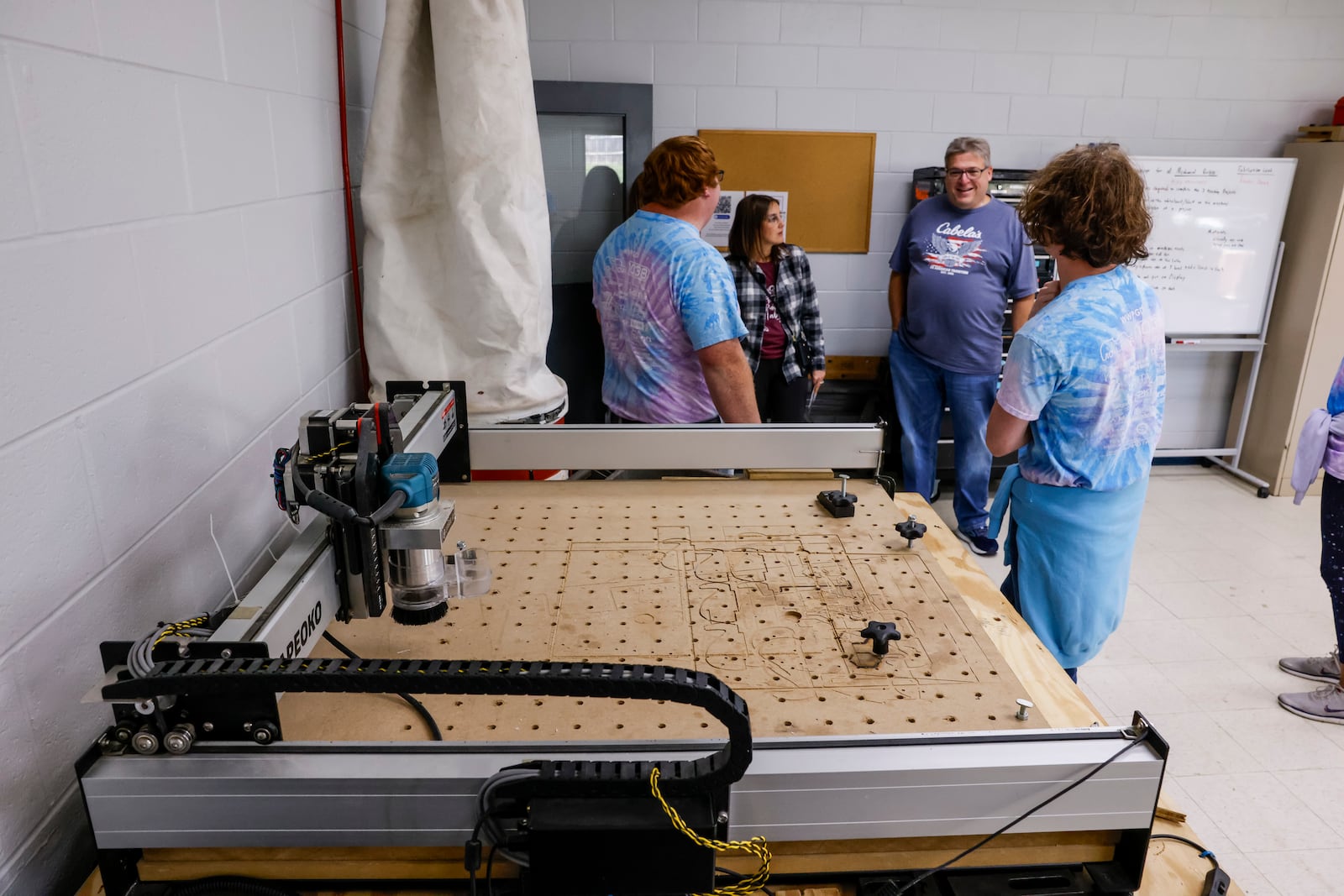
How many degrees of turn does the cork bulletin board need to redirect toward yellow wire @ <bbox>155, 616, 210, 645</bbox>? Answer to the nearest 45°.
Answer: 0° — it already faces it

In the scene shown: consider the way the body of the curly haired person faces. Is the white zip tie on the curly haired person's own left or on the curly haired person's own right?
on the curly haired person's own left

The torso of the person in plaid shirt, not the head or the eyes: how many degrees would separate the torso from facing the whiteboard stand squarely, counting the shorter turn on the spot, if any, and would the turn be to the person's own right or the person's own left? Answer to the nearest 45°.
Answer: approximately 90° to the person's own left

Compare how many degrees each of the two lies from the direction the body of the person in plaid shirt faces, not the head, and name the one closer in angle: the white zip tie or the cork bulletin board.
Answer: the white zip tie

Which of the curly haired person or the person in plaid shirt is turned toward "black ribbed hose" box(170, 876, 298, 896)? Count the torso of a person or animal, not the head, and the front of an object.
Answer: the person in plaid shirt

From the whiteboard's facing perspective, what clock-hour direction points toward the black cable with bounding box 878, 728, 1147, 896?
The black cable is roughly at 12 o'clock from the whiteboard.

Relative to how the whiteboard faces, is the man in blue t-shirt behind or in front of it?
in front

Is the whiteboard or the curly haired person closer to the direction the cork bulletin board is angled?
the curly haired person

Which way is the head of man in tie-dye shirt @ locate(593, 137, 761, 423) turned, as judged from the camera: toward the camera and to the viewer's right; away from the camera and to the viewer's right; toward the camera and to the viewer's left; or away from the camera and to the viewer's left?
away from the camera and to the viewer's right

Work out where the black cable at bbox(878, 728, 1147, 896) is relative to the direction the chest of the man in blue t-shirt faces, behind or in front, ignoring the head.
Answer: in front

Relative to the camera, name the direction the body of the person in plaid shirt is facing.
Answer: toward the camera

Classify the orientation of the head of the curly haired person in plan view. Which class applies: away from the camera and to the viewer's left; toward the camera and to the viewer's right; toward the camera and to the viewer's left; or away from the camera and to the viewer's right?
away from the camera and to the viewer's left

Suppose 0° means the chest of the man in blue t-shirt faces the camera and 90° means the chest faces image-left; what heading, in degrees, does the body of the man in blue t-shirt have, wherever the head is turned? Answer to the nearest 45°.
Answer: approximately 0°

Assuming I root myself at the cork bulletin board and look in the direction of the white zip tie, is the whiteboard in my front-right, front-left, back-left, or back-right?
back-left

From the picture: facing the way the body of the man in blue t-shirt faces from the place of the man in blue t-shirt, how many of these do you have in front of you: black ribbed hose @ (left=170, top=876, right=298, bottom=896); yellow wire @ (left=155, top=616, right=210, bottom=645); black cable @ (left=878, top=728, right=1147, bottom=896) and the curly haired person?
4

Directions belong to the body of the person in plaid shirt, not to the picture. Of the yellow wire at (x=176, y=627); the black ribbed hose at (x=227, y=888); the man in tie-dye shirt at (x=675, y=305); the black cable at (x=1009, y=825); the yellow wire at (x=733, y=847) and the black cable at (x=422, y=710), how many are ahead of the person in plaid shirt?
6

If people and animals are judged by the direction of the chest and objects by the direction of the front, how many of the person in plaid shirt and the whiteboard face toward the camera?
2

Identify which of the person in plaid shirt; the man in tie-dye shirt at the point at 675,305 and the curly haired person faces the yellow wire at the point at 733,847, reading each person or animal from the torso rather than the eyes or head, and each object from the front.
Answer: the person in plaid shirt
